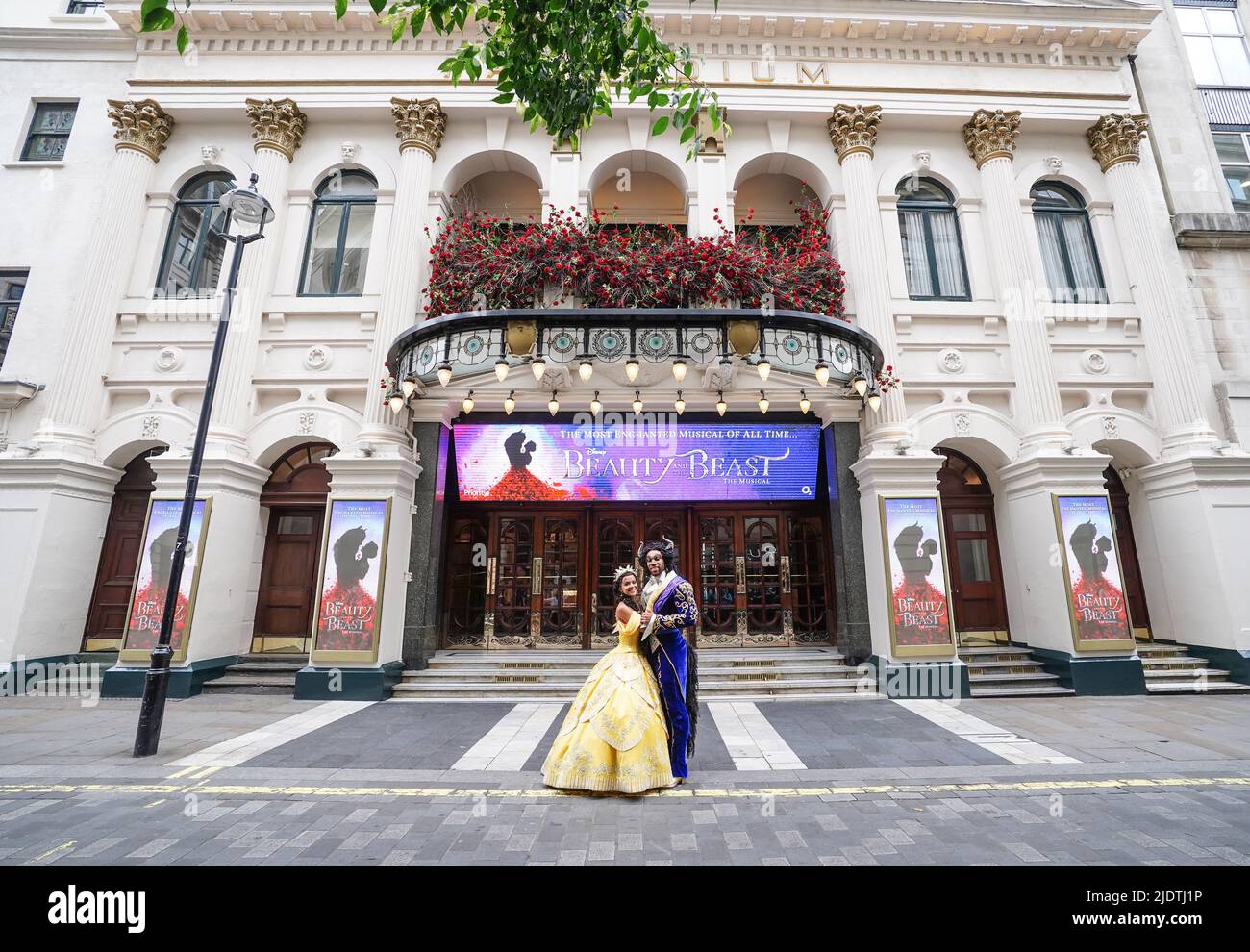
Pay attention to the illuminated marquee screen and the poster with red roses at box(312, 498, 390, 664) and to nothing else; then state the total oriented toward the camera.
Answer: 2

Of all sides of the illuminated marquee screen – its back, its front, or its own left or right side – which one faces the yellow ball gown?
front

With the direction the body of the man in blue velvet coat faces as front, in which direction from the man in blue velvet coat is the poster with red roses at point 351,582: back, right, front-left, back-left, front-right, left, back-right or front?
right

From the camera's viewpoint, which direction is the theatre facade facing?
toward the camera

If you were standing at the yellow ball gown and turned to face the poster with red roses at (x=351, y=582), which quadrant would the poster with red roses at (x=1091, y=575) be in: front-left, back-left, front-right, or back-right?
back-right

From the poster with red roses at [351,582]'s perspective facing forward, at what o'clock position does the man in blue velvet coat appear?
The man in blue velvet coat is roughly at 11 o'clock from the poster with red roses.

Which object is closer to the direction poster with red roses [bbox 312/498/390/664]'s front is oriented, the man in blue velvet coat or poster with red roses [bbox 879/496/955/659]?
the man in blue velvet coat

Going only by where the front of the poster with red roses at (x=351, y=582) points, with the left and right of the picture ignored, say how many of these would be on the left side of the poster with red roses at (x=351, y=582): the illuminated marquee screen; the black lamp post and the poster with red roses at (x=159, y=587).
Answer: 1

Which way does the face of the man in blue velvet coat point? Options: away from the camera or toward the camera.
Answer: toward the camera

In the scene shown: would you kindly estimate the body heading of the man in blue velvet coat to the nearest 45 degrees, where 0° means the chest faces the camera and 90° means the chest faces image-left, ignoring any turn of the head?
approximately 45°

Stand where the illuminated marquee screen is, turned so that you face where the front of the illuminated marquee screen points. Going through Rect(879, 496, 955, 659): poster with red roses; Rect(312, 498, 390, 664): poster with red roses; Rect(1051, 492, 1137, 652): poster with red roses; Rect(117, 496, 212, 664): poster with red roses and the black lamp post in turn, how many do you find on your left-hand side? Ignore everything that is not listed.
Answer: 2

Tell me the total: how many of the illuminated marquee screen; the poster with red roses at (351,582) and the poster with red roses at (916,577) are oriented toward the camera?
3

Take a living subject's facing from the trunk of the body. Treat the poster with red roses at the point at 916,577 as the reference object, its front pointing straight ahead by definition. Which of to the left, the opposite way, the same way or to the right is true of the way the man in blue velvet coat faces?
the same way

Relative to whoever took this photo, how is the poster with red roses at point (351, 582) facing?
facing the viewer

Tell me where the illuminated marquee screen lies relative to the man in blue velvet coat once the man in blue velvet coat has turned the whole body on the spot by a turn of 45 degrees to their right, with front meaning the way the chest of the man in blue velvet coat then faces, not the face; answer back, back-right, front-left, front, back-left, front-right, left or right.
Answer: right
